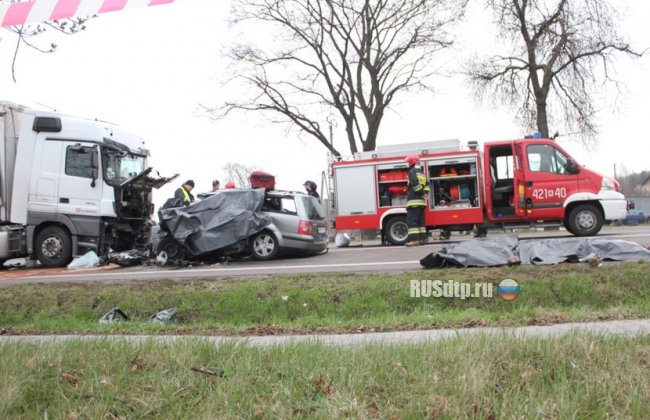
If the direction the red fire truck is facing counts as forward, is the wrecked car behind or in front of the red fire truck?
behind

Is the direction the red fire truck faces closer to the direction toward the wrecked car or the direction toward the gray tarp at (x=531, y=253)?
the gray tarp

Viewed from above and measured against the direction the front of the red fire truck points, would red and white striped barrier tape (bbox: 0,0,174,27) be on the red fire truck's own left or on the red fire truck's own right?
on the red fire truck's own right

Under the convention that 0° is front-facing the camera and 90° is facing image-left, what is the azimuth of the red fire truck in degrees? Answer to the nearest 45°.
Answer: approximately 270°

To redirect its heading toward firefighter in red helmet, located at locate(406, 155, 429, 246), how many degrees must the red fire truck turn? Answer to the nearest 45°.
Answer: approximately 135° to its right

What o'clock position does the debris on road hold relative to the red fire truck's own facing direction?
The debris on road is roughly at 5 o'clock from the red fire truck.
